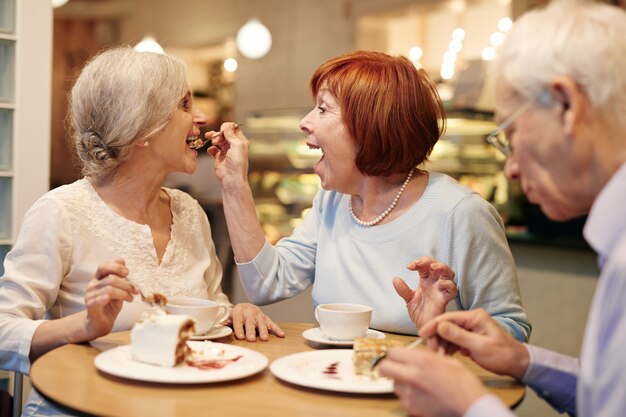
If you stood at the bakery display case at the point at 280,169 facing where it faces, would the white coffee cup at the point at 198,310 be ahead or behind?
ahead

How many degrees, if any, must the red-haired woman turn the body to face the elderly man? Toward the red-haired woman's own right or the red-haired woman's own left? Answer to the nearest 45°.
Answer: approximately 45° to the red-haired woman's own left

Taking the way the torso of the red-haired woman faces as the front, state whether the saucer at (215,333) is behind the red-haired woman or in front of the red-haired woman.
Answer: in front

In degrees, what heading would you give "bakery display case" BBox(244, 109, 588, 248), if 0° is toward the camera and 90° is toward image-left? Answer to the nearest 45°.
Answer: approximately 0°

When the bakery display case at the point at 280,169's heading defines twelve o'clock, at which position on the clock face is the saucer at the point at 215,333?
The saucer is roughly at 12 o'clock from the bakery display case.

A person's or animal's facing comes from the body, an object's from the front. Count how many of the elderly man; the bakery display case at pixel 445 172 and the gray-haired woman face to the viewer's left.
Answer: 1

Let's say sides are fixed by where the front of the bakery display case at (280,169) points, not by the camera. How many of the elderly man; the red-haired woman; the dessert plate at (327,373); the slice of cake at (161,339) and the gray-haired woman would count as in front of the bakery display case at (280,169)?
5

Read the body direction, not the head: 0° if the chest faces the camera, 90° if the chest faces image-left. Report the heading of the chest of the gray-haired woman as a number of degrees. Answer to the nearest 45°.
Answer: approximately 315°

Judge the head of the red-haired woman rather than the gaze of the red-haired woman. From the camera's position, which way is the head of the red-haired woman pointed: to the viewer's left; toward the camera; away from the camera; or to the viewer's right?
to the viewer's left

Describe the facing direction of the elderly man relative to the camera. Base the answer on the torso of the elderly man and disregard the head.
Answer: to the viewer's left

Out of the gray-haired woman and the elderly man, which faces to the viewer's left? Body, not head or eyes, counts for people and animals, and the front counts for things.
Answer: the elderly man

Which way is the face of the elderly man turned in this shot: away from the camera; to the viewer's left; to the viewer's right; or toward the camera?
to the viewer's left

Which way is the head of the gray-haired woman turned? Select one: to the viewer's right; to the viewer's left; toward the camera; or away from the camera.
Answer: to the viewer's right
